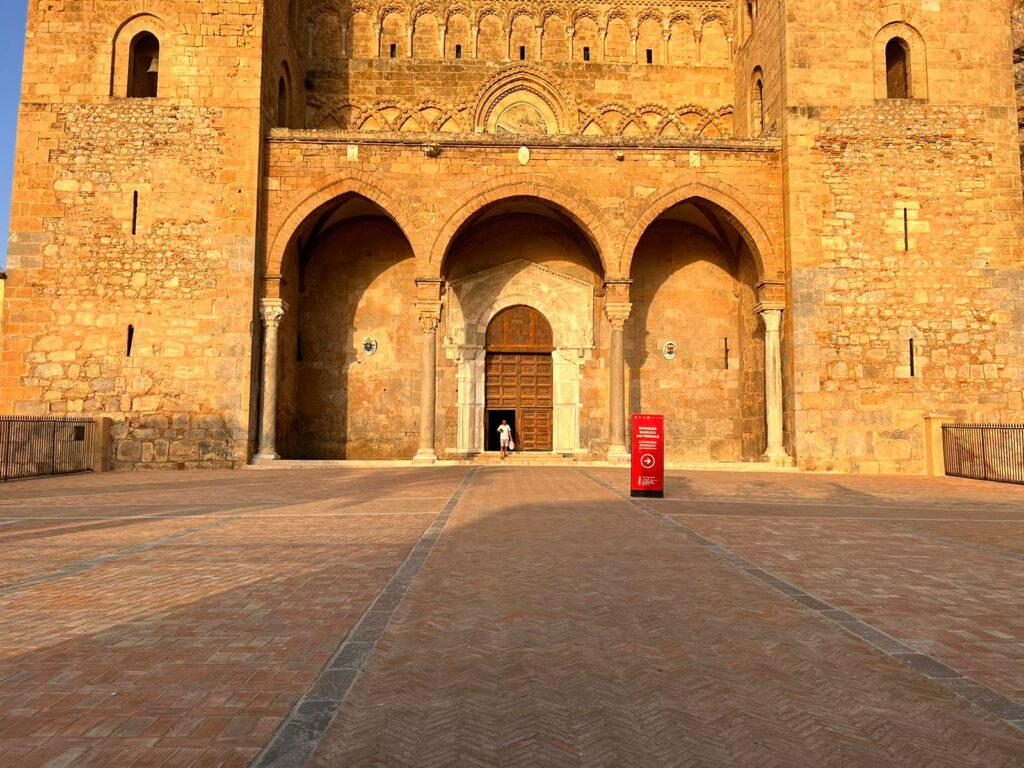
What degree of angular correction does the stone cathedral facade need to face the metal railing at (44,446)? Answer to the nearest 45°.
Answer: approximately 90° to its right

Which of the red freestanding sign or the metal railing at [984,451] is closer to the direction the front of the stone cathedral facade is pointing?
the red freestanding sign

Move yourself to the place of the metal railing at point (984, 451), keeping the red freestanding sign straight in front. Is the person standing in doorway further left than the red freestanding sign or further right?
right

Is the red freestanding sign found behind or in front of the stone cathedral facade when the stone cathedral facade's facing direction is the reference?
in front

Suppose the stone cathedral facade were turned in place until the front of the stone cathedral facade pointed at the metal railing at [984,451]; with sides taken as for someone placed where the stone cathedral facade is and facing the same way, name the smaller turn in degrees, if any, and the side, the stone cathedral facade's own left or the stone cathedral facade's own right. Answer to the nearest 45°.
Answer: approximately 90° to the stone cathedral facade's own left

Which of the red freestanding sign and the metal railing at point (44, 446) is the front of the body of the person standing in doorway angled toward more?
the red freestanding sign

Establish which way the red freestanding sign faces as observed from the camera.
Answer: facing the viewer

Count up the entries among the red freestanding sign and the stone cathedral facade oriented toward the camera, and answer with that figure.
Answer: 2

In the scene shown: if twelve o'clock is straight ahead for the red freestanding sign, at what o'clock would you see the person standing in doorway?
The person standing in doorway is roughly at 5 o'clock from the red freestanding sign.

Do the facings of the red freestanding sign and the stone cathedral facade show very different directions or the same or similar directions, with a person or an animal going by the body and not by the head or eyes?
same or similar directions

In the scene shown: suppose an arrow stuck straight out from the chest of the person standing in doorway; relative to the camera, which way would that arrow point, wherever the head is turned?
toward the camera

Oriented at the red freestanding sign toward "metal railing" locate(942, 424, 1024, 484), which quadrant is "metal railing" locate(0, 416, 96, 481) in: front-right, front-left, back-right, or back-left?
back-left

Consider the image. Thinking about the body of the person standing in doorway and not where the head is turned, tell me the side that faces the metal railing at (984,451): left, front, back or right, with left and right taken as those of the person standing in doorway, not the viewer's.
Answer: left

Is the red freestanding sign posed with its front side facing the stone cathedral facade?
no

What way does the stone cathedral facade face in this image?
toward the camera

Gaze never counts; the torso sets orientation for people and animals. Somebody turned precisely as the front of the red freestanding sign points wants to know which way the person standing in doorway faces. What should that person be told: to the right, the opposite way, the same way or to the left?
the same way

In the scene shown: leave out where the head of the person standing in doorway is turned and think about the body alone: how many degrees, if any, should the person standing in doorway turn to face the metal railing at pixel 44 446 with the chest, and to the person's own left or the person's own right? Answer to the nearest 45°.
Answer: approximately 90° to the person's own right
